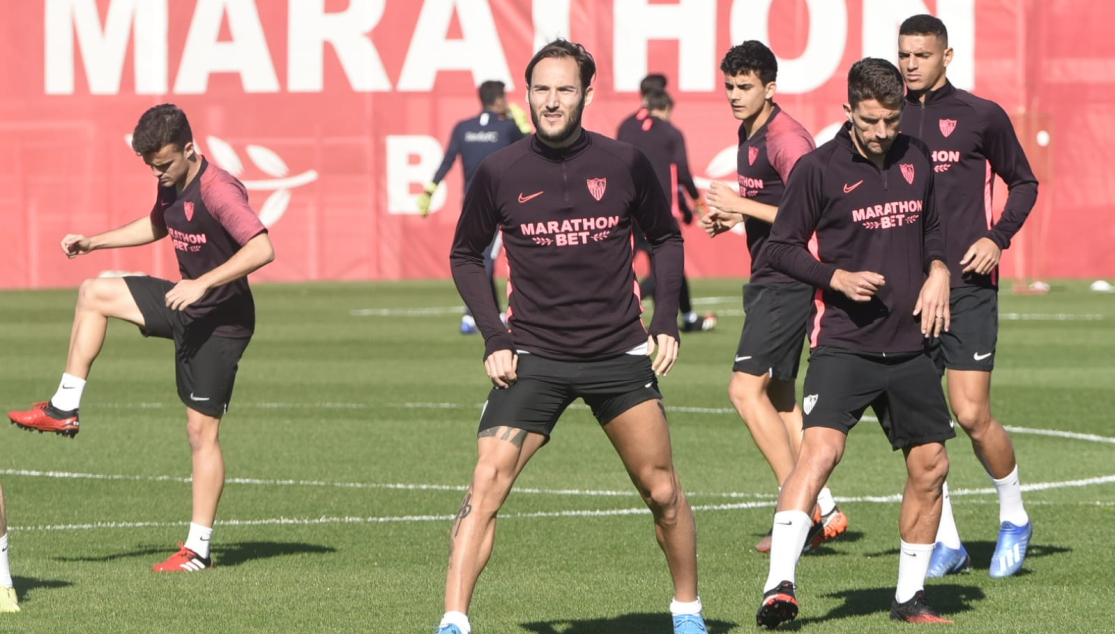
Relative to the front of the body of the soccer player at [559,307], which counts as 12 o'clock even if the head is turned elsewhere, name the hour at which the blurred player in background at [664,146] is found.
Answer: The blurred player in background is roughly at 6 o'clock from the soccer player.

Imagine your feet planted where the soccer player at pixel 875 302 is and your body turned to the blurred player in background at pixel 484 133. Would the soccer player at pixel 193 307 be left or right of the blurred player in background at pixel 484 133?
left

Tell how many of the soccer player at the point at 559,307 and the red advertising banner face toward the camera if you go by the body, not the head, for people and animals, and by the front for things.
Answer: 2

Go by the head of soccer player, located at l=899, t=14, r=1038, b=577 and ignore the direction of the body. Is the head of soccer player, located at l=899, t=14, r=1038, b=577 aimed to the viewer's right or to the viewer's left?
to the viewer's left

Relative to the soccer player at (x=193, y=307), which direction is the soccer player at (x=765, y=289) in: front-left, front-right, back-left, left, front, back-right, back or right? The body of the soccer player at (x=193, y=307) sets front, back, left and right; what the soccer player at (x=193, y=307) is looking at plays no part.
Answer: back-left

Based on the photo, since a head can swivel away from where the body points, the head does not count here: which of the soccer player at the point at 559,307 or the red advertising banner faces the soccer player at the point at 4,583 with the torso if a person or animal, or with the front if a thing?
the red advertising banner

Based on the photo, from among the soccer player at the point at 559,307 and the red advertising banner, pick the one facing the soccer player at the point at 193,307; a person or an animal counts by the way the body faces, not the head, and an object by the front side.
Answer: the red advertising banner

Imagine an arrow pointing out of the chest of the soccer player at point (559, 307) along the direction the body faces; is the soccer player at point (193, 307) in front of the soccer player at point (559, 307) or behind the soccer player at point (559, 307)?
behind

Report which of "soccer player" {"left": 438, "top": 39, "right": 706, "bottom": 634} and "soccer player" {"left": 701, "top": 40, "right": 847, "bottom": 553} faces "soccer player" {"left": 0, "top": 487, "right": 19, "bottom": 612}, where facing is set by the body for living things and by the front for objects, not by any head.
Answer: "soccer player" {"left": 701, "top": 40, "right": 847, "bottom": 553}

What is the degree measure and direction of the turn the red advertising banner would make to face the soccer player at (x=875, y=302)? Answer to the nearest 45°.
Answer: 0° — it already faces them

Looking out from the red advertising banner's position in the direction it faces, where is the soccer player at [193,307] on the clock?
The soccer player is roughly at 12 o'clock from the red advertising banner.

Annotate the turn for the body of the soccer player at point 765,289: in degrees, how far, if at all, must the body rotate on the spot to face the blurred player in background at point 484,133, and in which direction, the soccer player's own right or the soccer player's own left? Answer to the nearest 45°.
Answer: approximately 135° to the soccer player's own right
